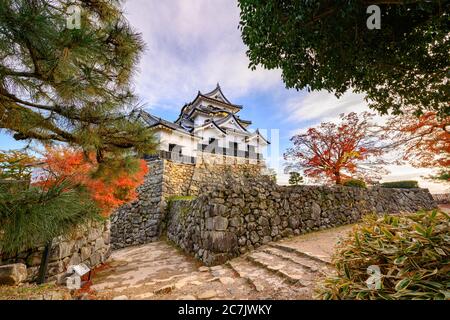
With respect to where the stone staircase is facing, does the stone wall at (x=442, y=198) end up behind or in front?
behind

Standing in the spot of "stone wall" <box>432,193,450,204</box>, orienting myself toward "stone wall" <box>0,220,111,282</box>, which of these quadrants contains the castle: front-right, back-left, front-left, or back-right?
front-right

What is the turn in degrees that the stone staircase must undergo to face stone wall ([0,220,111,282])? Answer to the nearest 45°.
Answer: approximately 45° to its right

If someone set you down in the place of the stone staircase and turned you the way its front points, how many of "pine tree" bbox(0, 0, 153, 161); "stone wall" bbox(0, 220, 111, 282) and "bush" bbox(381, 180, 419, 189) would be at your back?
1

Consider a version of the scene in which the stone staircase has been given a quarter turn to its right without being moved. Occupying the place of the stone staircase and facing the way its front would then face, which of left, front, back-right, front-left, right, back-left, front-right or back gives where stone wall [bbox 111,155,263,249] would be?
front

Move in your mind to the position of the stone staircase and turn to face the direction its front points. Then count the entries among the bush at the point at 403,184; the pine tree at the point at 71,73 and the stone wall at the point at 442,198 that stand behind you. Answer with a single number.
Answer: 2

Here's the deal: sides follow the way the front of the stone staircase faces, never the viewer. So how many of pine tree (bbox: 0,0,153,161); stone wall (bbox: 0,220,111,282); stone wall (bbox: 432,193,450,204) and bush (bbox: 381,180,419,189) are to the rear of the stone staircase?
2

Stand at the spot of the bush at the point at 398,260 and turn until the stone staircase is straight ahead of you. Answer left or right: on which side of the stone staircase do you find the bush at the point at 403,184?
right

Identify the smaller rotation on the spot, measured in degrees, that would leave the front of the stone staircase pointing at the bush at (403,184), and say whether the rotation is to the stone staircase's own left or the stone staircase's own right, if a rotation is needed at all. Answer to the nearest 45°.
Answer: approximately 180°
